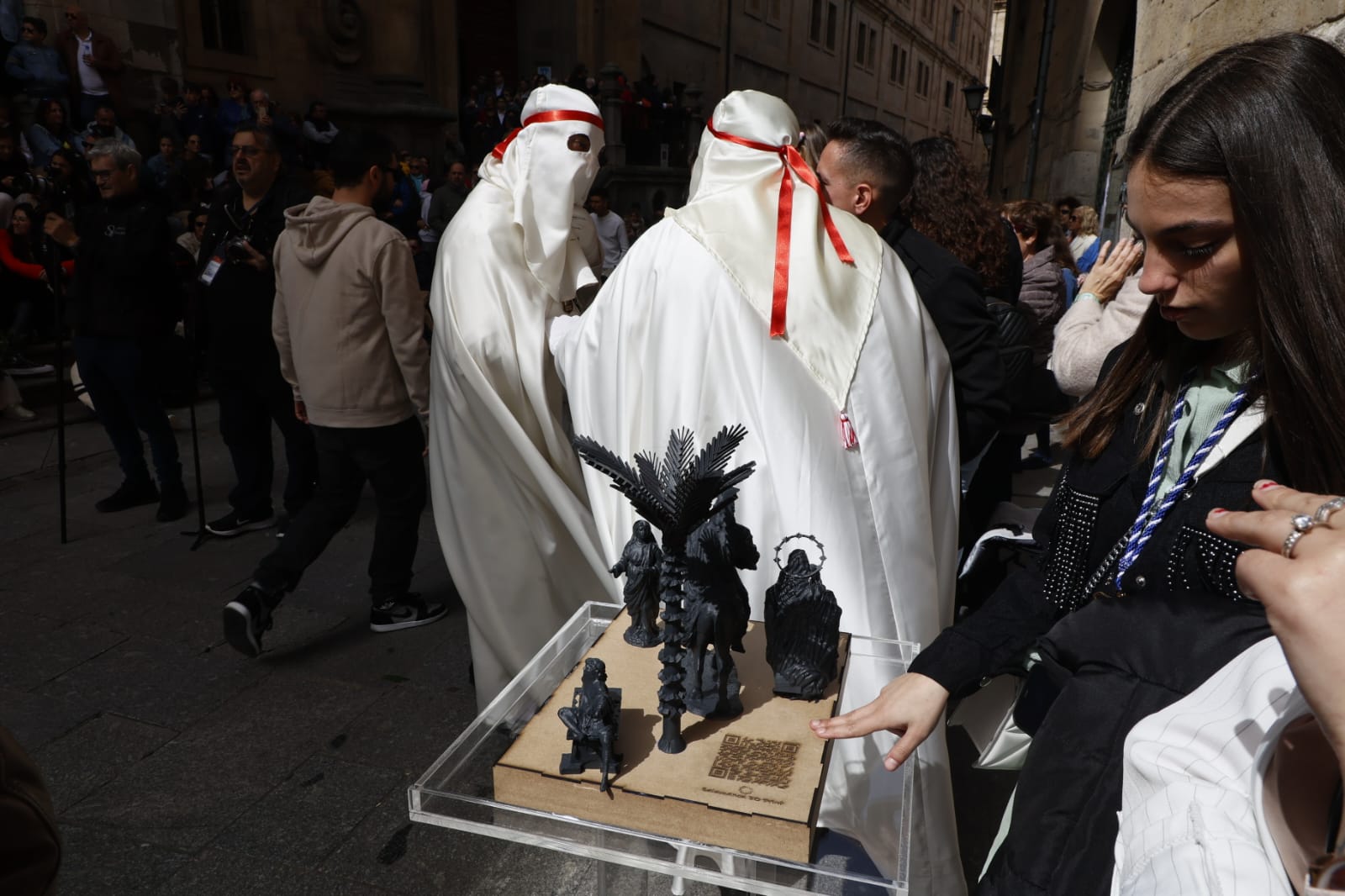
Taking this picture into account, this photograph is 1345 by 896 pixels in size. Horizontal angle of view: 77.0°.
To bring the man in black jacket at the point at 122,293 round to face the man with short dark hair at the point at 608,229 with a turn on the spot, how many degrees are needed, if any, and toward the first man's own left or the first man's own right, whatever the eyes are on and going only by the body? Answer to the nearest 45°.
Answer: approximately 180°

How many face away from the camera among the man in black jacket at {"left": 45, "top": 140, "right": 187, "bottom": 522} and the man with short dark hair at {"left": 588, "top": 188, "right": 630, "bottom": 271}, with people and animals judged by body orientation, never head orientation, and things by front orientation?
0

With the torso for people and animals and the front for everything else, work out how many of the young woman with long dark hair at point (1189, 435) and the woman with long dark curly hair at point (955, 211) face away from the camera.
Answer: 1

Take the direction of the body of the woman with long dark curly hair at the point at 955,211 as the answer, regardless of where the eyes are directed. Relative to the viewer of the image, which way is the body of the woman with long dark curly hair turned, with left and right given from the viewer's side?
facing away from the viewer

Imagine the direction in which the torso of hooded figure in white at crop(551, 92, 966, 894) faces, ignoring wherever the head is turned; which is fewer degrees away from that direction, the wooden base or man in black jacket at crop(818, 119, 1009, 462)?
the man in black jacket

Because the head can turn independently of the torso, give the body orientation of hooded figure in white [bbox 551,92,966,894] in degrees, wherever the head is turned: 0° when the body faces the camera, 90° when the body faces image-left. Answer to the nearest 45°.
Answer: approximately 135°

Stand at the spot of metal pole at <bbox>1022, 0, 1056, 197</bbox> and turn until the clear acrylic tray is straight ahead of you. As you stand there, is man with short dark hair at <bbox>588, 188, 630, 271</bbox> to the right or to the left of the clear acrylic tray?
right

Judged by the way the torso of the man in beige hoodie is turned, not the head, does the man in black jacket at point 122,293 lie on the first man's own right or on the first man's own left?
on the first man's own left

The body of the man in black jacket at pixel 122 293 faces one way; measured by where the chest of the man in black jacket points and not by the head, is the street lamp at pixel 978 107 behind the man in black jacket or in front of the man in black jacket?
behind

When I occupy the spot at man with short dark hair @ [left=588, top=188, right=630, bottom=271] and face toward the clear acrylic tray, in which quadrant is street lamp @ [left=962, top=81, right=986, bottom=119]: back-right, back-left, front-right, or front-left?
back-left

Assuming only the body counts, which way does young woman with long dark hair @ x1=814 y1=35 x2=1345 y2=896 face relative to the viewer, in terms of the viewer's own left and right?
facing the viewer and to the left of the viewer

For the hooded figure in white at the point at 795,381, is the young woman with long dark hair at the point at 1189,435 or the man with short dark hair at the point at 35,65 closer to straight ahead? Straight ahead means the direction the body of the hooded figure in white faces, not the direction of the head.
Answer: the man with short dark hair

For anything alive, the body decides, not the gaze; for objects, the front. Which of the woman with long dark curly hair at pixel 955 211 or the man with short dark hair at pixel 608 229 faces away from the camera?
the woman with long dark curly hair

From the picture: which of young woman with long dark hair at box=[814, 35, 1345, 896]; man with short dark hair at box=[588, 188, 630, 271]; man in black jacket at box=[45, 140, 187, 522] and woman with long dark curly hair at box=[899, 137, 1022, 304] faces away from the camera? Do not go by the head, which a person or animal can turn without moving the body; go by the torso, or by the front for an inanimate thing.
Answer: woman with long dark curly hair at box=[899, 137, 1022, 304]

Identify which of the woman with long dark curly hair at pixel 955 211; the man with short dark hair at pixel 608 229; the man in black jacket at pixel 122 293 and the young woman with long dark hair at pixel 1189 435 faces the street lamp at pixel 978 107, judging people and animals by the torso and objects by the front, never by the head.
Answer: the woman with long dark curly hair at pixel 955 211
